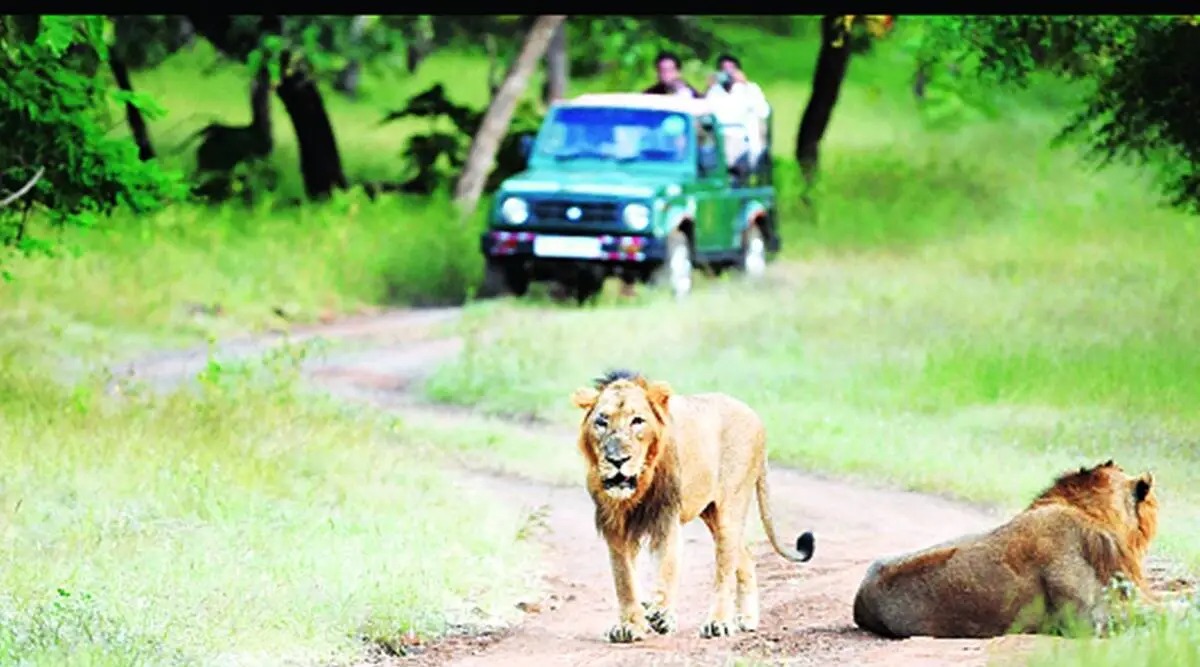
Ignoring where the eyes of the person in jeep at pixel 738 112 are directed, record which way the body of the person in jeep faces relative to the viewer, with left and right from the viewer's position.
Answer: facing the viewer and to the left of the viewer

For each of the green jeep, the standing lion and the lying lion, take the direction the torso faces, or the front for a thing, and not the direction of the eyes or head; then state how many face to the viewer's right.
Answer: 1

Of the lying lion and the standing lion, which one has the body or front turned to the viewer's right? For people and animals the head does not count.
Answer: the lying lion

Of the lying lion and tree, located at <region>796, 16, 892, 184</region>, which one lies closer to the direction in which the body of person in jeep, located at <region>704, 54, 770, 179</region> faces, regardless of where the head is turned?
the lying lion

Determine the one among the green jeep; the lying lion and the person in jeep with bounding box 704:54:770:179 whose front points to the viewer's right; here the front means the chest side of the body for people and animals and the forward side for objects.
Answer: the lying lion

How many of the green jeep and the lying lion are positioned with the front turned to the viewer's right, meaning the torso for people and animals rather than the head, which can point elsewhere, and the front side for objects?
1

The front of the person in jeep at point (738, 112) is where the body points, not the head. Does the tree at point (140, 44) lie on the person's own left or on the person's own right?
on the person's own right

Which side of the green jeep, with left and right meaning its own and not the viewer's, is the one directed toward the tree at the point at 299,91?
right

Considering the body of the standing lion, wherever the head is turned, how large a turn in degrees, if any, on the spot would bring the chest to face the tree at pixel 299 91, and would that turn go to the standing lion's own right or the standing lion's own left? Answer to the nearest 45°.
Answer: approximately 135° to the standing lion's own right

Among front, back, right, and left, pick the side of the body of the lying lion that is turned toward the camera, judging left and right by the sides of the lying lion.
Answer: right

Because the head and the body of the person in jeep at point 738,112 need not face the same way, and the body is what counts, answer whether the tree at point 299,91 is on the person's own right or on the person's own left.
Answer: on the person's own right
